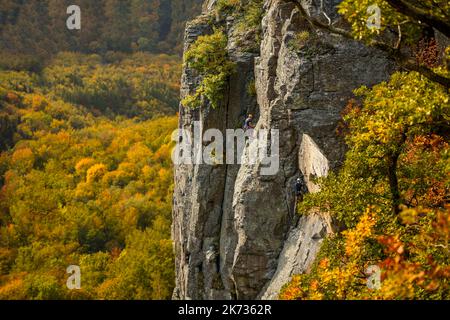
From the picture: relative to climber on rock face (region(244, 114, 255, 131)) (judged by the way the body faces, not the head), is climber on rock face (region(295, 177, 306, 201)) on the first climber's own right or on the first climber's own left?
on the first climber's own right

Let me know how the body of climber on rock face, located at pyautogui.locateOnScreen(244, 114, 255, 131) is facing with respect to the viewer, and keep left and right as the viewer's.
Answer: facing away from the viewer and to the right of the viewer

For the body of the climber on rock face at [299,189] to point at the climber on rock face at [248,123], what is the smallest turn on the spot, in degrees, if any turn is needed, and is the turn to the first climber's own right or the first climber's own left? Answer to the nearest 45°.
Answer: approximately 45° to the first climber's own left

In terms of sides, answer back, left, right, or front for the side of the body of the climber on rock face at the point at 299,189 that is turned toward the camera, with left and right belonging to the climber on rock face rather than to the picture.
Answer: back
